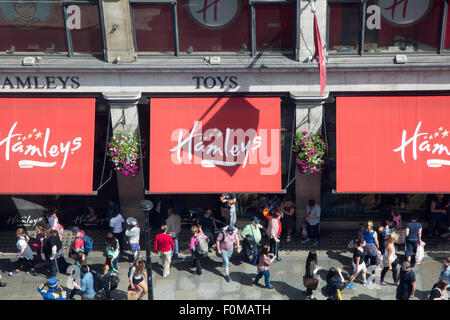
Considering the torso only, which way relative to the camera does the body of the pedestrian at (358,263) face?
to the viewer's right

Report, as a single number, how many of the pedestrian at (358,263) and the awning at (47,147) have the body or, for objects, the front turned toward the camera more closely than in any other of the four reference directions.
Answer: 1

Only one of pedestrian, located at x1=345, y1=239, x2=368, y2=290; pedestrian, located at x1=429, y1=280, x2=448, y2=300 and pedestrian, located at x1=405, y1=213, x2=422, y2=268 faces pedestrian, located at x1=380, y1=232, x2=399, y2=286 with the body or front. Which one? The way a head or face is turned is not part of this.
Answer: pedestrian, located at x1=345, y1=239, x2=368, y2=290
